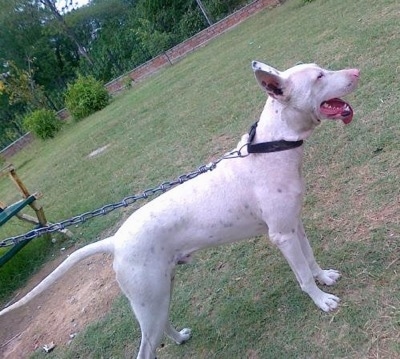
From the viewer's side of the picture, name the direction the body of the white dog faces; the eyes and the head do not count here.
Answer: to the viewer's right

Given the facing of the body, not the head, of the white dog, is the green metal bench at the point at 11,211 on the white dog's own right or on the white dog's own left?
on the white dog's own left

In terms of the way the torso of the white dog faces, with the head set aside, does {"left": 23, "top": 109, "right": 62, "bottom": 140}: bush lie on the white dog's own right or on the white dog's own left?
on the white dog's own left

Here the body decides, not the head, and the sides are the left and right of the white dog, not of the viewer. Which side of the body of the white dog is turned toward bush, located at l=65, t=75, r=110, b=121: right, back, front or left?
left

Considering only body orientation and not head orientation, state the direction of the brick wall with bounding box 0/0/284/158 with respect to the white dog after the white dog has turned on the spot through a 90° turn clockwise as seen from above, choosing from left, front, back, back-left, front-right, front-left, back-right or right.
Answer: back
